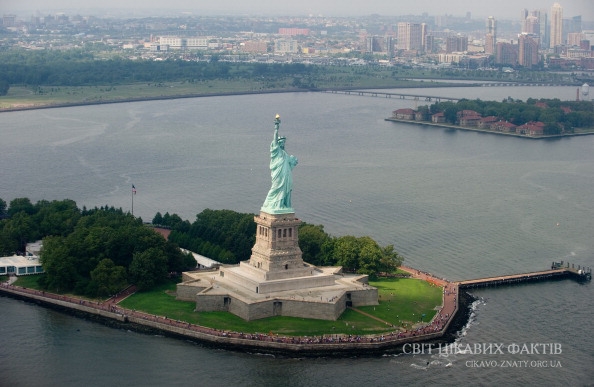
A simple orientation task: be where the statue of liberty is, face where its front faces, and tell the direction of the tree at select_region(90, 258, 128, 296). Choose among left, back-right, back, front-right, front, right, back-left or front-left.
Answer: back-right

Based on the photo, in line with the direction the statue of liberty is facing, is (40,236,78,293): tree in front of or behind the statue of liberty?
behind

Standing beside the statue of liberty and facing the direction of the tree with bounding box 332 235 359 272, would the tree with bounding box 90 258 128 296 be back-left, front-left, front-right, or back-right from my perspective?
back-left

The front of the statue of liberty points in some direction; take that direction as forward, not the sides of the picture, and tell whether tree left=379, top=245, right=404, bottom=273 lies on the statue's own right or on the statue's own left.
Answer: on the statue's own left

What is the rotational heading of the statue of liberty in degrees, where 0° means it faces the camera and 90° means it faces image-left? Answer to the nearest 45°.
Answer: approximately 315°

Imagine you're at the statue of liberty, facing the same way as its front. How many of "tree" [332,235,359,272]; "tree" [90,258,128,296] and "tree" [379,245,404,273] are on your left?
2

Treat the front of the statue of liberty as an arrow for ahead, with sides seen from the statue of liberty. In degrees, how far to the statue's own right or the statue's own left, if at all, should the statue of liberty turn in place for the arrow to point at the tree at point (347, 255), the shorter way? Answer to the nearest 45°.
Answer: approximately 90° to the statue's own left

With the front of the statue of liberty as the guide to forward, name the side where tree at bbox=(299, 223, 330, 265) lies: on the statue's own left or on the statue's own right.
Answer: on the statue's own left

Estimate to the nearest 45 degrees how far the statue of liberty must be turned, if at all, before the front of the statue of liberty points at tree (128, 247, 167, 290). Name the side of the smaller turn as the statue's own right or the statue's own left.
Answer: approximately 135° to the statue's own right
